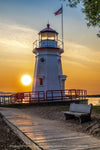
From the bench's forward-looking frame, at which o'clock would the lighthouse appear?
The lighthouse is roughly at 4 o'clock from the bench.

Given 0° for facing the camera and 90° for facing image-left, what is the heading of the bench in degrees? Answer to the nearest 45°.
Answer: approximately 45°
